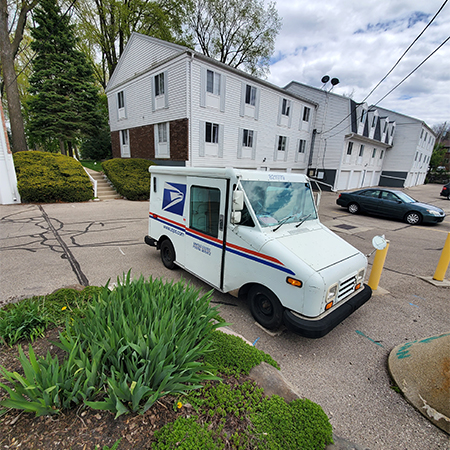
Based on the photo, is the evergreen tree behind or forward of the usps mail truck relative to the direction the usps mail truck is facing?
behind

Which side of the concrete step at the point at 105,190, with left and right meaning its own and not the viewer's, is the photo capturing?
front

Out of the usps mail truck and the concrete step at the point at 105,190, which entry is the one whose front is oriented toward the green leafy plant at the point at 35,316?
the concrete step

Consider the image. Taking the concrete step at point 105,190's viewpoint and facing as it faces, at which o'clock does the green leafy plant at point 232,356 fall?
The green leafy plant is roughly at 12 o'clock from the concrete step.

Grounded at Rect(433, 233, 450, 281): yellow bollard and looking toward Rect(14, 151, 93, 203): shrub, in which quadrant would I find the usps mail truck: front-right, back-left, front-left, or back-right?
front-left

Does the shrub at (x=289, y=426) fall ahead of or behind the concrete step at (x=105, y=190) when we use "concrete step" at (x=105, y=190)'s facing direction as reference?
ahead

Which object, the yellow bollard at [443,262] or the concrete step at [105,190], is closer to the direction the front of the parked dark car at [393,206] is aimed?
the yellow bollard

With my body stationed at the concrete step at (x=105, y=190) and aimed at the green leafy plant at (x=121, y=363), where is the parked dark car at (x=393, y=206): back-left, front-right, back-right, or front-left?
front-left

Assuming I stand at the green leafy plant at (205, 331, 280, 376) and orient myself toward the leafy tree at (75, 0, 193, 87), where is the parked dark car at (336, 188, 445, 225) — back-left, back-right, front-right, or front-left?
front-right

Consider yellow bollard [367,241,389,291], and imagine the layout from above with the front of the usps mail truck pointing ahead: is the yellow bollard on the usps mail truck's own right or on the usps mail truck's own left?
on the usps mail truck's own left

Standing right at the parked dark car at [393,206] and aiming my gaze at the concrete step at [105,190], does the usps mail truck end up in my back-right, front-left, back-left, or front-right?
front-left

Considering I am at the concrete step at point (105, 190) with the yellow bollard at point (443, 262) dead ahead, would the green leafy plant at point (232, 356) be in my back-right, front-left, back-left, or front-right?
front-right

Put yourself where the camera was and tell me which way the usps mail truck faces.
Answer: facing the viewer and to the right of the viewer
